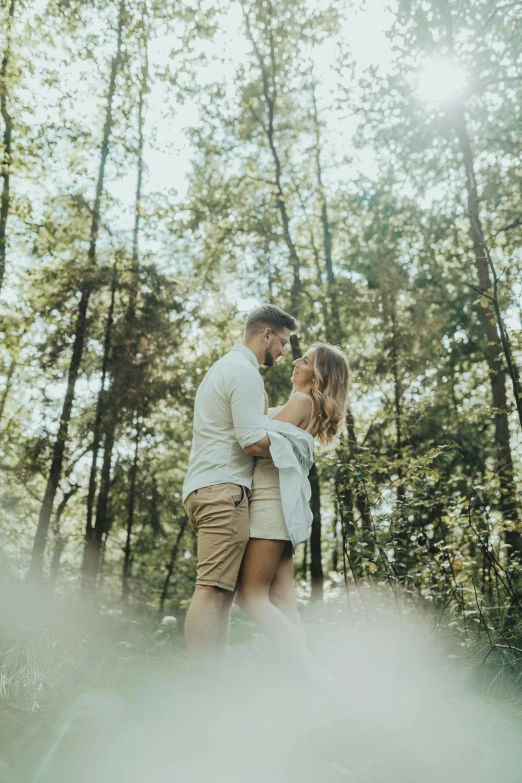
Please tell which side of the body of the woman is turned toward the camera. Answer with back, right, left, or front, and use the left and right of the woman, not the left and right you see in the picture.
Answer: left

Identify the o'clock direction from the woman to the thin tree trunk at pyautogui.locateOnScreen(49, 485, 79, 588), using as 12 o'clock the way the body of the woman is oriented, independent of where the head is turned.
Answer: The thin tree trunk is roughly at 2 o'clock from the woman.

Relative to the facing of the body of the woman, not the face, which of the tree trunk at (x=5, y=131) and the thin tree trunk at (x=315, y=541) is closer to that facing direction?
the tree trunk

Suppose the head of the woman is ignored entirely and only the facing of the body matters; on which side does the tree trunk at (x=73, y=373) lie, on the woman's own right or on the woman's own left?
on the woman's own right

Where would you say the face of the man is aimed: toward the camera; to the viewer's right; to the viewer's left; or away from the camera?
to the viewer's right

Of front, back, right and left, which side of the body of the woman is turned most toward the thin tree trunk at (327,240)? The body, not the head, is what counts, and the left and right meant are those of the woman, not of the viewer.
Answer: right

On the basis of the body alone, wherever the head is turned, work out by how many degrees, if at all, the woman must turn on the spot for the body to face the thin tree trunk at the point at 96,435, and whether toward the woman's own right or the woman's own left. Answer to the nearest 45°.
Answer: approximately 45° to the woman's own right

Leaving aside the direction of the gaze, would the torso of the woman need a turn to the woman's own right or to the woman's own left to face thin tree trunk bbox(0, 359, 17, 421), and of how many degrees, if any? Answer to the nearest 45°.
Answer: approximately 45° to the woman's own right

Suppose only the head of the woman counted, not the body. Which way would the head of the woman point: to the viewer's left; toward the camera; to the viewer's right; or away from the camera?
to the viewer's left
